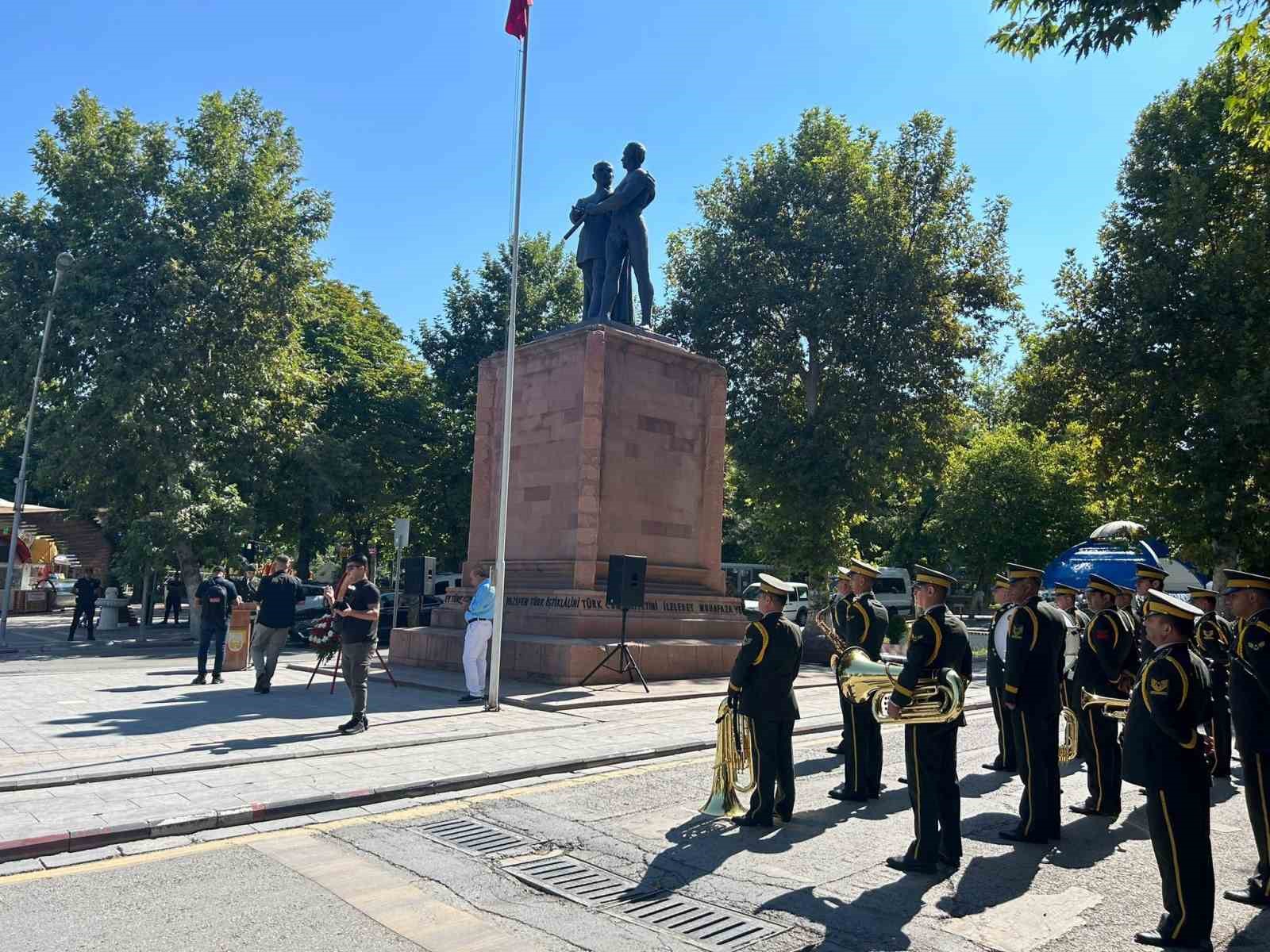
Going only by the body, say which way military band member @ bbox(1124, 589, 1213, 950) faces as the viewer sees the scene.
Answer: to the viewer's left

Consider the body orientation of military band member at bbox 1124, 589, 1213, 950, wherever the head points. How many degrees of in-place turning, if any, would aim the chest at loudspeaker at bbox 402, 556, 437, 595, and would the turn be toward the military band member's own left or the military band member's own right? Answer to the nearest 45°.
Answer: approximately 45° to the military band member's own right

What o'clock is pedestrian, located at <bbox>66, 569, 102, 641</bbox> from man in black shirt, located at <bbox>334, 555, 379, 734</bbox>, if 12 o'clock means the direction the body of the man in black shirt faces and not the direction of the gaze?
The pedestrian is roughly at 4 o'clock from the man in black shirt.

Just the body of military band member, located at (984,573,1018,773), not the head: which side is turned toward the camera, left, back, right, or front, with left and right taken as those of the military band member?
left

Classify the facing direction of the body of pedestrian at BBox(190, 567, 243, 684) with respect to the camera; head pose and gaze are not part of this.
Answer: away from the camera

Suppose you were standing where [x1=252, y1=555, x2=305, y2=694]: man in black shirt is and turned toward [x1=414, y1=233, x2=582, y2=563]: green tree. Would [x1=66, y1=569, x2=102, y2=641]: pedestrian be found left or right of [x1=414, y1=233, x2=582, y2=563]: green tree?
left

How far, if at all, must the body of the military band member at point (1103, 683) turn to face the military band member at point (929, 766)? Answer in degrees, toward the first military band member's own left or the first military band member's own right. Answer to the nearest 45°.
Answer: approximately 90° to the first military band member's own left

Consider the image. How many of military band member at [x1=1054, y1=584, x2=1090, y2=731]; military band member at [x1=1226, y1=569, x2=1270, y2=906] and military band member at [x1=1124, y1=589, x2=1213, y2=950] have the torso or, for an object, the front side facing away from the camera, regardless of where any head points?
0

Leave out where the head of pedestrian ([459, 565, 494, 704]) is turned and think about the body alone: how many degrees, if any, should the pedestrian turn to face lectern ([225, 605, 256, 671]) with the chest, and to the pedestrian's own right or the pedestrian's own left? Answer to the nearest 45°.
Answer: approximately 45° to the pedestrian's own right

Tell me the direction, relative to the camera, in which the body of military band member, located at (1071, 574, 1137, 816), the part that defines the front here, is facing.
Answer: to the viewer's left

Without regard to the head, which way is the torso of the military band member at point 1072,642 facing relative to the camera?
to the viewer's left

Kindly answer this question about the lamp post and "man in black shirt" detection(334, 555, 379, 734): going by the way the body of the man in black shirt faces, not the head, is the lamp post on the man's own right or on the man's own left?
on the man's own right

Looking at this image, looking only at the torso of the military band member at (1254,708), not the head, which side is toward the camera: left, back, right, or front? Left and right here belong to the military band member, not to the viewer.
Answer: left

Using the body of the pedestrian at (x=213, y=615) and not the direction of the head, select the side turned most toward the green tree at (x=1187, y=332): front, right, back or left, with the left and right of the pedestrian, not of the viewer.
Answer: right

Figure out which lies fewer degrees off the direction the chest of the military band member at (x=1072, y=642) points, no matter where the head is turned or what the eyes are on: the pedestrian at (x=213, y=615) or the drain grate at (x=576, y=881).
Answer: the pedestrian
